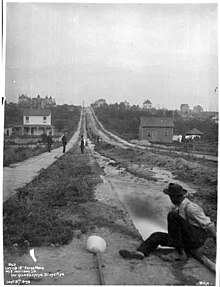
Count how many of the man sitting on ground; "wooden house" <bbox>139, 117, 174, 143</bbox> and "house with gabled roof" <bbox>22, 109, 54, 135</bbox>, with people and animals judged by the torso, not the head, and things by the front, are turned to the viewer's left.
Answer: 1

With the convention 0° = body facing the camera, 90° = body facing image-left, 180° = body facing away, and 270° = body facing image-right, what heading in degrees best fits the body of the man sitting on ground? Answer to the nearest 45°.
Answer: approximately 90°

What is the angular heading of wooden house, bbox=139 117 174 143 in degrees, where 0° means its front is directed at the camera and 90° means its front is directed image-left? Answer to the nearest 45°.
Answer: approximately 0°

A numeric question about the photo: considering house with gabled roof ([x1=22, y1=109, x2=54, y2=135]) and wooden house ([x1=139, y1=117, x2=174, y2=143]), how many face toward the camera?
2

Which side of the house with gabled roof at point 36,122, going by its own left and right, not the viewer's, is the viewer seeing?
front

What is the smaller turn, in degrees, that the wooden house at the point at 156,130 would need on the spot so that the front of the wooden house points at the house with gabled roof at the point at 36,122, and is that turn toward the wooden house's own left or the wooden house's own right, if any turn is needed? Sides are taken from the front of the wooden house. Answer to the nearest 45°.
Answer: approximately 90° to the wooden house's own right

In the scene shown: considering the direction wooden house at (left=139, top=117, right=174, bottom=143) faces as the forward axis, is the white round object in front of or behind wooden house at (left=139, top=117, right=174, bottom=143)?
in front

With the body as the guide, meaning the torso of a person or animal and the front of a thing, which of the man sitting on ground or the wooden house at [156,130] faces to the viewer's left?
the man sitting on ground

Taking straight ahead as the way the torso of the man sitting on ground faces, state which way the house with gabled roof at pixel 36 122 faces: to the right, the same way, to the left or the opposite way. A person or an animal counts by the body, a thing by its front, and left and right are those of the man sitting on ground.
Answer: to the left
